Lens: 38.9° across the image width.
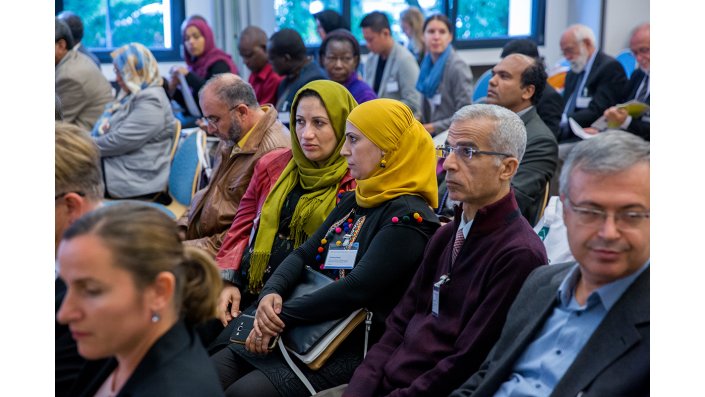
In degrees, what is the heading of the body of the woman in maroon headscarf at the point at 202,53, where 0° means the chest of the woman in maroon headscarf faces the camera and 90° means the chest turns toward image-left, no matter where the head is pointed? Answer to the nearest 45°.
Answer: approximately 45°

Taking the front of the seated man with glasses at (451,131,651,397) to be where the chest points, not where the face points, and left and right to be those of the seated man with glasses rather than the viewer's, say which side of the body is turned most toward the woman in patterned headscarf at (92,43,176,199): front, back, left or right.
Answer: right

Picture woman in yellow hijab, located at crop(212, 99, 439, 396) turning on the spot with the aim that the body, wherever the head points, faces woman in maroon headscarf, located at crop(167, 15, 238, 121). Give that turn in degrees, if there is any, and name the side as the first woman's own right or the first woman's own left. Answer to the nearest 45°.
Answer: approximately 135° to the first woman's own right

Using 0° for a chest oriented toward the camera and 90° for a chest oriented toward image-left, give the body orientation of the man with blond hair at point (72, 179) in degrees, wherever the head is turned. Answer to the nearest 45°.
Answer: approximately 90°

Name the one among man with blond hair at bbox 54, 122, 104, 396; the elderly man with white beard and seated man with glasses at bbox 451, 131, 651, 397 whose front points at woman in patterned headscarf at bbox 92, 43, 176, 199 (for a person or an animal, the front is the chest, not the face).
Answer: the elderly man with white beard

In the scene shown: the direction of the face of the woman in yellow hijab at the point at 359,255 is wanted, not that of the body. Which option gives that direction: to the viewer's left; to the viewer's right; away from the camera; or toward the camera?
to the viewer's left

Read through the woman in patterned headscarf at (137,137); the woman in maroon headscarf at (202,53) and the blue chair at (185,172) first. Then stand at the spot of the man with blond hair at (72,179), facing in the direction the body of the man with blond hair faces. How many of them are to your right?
3

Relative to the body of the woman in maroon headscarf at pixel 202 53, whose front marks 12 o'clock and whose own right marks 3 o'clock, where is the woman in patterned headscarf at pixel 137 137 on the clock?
the woman in patterned headscarf at pixel 137 137 is roughly at 11 o'clock from the woman in maroon headscarf at pixel 202 53.

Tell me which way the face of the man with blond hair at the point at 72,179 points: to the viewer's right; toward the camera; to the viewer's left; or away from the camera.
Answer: to the viewer's left
